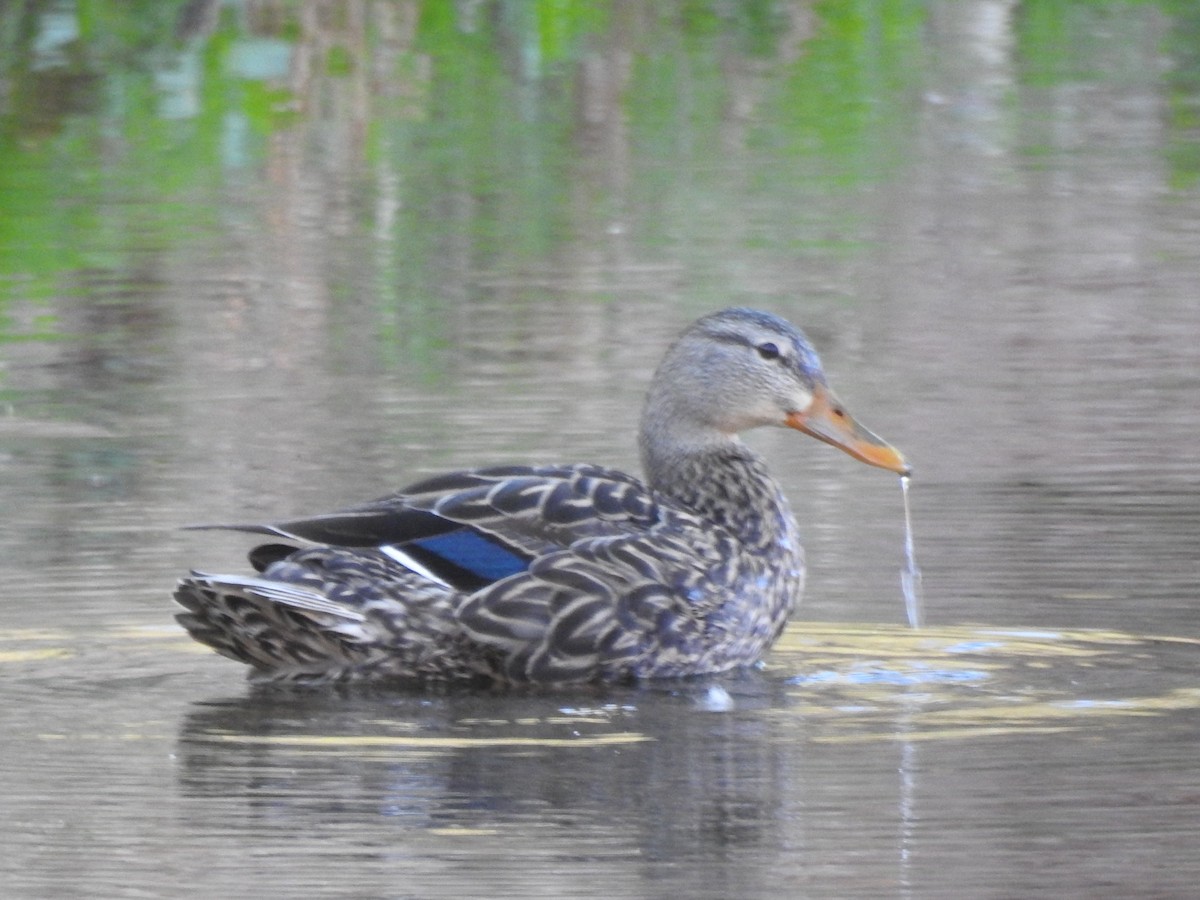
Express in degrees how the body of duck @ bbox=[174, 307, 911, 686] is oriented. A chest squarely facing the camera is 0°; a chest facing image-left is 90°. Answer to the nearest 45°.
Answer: approximately 270°
